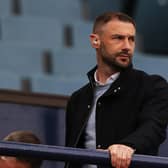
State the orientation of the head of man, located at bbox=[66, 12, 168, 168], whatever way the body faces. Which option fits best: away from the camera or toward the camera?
toward the camera

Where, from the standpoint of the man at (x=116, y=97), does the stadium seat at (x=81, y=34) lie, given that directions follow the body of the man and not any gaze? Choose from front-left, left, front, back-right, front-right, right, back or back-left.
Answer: back-right

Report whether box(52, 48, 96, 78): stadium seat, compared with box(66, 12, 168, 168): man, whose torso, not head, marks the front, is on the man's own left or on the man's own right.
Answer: on the man's own right

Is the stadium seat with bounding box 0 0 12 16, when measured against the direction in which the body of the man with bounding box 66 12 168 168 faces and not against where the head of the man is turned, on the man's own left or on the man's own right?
on the man's own right

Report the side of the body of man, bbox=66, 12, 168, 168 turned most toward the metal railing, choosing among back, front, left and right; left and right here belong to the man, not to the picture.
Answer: front

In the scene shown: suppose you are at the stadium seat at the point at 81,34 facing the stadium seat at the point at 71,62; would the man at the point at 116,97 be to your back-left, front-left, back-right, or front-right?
front-left

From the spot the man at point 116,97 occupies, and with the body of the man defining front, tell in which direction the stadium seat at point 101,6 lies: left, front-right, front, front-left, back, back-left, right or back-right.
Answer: back-right

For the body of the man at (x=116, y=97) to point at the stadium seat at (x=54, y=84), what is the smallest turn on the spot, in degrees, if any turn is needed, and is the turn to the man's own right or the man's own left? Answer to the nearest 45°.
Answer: approximately 135° to the man's own right
